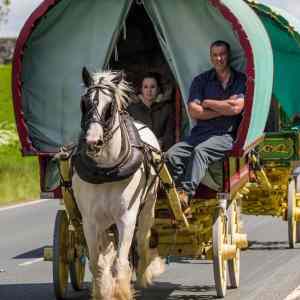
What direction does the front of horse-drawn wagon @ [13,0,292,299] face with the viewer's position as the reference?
facing the viewer

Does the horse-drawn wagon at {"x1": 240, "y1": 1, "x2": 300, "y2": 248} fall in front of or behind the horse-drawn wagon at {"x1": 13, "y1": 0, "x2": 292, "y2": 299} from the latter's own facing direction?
behind
